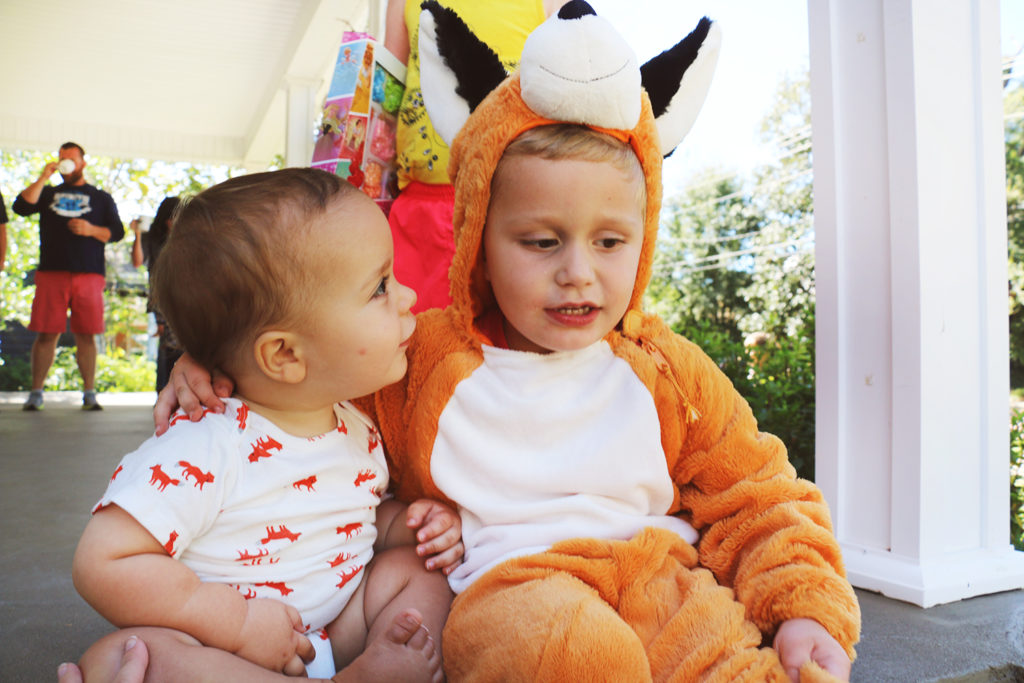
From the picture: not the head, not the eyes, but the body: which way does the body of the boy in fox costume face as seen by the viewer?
toward the camera

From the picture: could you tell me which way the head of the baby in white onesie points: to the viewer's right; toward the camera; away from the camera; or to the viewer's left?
to the viewer's right

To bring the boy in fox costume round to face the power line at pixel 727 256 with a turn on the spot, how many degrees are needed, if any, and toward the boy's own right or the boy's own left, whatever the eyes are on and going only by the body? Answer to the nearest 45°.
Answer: approximately 180°

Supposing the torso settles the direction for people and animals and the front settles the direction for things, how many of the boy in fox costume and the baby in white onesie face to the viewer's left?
0
